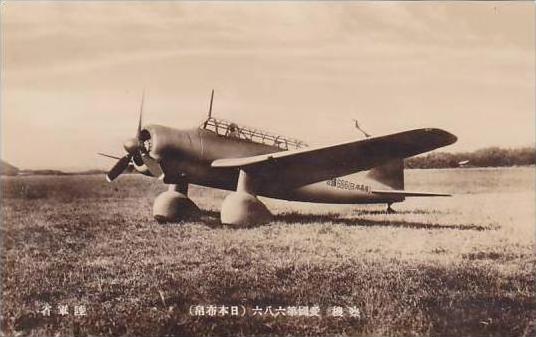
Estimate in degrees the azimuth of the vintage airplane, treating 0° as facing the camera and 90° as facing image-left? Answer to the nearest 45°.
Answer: approximately 45°
